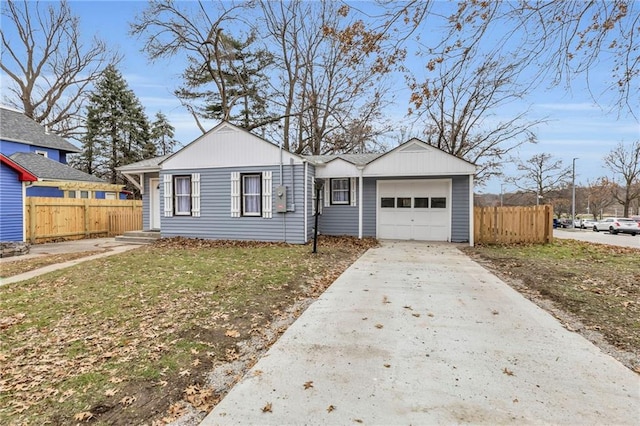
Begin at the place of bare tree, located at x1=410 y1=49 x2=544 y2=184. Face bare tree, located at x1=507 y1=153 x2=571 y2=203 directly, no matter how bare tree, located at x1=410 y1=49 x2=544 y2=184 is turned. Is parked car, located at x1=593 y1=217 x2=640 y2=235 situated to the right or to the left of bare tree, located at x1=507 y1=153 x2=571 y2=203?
right

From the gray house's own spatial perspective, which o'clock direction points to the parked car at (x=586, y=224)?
The parked car is roughly at 8 o'clock from the gray house.

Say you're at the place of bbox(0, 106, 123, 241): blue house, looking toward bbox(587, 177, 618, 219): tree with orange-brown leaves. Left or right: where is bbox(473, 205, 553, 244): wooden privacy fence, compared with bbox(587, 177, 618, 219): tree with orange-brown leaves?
right

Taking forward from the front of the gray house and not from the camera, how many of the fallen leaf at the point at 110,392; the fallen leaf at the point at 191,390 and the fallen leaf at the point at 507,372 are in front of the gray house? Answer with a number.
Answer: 3

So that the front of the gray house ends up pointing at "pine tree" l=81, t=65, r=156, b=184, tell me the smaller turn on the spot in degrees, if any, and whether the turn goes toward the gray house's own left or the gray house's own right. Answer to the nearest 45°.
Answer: approximately 135° to the gray house's own right

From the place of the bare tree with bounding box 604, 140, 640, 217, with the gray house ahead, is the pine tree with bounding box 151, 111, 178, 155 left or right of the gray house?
right

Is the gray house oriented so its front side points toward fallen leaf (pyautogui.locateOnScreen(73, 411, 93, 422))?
yes

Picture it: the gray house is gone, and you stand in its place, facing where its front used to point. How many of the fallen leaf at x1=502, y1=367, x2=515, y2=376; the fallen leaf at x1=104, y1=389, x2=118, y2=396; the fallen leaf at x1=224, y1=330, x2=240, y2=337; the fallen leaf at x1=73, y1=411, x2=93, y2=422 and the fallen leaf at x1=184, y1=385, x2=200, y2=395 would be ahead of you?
5

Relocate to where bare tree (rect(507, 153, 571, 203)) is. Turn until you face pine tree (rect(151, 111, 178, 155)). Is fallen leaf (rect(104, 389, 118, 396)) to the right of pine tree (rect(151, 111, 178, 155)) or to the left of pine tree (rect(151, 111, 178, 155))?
left

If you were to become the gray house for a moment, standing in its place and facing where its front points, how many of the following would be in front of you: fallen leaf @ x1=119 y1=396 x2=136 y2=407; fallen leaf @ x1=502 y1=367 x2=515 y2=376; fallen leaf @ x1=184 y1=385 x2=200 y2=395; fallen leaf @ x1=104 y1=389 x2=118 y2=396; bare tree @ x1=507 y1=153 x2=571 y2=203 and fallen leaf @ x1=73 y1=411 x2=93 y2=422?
5

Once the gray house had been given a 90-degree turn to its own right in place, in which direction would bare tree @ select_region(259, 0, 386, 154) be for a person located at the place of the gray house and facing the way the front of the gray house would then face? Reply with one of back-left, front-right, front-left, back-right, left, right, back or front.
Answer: right

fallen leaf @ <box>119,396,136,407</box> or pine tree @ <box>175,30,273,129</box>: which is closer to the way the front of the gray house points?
the fallen leaf

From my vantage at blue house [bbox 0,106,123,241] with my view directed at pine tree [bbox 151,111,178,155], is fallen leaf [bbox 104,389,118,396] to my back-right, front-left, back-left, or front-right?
back-right

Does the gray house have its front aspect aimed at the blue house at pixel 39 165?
no

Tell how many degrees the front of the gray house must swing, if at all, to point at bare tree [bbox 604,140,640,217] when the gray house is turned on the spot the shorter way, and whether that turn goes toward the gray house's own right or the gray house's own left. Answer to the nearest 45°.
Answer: approximately 135° to the gray house's own left

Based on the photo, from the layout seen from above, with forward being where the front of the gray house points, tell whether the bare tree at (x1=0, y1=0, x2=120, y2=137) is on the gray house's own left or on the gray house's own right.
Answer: on the gray house's own right

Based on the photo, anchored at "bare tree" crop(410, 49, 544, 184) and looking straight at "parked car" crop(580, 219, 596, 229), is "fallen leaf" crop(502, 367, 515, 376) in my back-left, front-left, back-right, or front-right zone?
back-right

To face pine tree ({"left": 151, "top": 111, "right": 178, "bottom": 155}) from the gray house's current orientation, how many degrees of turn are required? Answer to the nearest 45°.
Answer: approximately 135° to its right

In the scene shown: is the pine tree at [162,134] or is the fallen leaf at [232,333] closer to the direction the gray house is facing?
the fallen leaf

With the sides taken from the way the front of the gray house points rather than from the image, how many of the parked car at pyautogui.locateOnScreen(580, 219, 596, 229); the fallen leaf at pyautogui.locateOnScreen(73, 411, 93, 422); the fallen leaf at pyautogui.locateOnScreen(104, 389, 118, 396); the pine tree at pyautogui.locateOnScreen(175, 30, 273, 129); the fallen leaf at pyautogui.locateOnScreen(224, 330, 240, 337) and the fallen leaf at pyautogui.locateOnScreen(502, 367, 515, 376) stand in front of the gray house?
4

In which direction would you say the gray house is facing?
toward the camera
